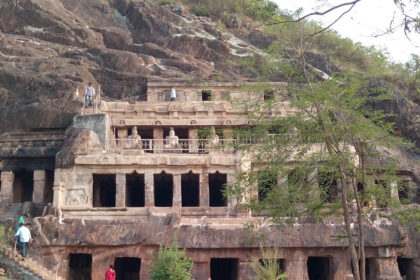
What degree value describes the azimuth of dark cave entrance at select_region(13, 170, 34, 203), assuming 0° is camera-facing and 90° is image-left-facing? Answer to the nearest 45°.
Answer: approximately 0°

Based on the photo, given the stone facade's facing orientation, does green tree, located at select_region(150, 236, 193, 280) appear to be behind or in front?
in front

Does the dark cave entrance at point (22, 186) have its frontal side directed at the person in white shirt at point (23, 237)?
yes

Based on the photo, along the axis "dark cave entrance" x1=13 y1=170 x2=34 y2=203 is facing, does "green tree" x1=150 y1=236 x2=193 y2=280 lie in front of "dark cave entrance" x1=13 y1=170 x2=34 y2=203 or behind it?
in front

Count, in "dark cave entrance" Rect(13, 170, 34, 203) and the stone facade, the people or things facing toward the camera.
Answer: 2
